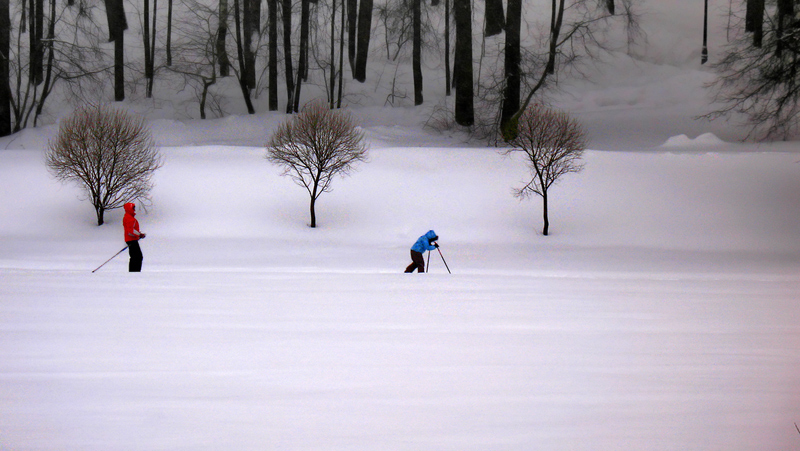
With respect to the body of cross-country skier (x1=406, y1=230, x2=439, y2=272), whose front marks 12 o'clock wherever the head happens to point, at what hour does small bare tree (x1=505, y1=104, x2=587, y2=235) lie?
The small bare tree is roughly at 10 o'clock from the cross-country skier.

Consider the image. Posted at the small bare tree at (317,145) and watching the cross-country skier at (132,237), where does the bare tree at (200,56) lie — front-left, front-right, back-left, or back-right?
back-right

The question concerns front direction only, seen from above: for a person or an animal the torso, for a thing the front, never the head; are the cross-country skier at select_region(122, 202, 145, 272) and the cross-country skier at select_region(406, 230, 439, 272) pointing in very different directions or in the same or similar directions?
same or similar directions

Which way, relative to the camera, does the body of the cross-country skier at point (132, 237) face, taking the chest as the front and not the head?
to the viewer's right

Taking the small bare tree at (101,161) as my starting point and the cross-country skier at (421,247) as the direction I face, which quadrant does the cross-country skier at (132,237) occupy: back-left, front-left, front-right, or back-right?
front-right

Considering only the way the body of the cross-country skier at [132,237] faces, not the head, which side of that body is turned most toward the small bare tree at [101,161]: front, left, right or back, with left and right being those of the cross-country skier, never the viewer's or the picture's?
left

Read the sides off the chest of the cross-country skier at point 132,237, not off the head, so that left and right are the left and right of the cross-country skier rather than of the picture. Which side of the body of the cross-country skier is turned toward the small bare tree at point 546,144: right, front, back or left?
front

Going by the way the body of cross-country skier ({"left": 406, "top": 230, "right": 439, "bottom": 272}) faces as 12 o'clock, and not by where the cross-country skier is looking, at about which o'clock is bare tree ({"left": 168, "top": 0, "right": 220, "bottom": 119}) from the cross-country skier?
The bare tree is roughly at 8 o'clock from the cross-country skier.

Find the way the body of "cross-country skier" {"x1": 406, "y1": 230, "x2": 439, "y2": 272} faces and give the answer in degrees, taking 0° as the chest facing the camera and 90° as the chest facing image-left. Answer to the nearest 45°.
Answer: approximately 270°

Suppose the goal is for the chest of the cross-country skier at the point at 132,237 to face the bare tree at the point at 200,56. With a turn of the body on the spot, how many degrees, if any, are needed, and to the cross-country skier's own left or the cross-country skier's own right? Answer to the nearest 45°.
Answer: approximately 90° to the cross-country skier's own left

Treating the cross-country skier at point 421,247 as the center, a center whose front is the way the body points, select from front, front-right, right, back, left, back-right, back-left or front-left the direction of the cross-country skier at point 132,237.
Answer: back

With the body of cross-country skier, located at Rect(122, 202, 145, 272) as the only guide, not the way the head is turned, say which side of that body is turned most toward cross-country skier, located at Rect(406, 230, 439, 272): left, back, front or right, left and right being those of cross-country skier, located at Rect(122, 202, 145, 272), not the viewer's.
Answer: front

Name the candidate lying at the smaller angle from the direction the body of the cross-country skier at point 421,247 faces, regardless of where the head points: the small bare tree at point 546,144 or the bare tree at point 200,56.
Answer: the small bare tree
